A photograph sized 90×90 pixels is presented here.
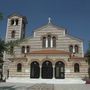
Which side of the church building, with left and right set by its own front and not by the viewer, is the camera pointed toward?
front
